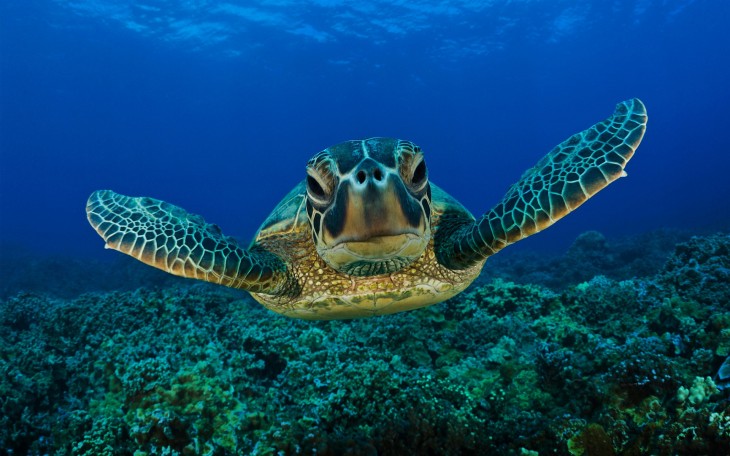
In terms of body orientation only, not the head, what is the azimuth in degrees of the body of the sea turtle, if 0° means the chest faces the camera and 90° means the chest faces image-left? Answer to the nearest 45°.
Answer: approximately 0°
